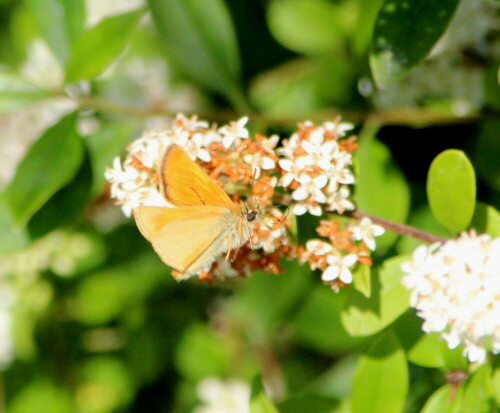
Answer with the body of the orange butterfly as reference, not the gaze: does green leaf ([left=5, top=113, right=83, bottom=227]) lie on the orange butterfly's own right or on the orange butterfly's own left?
on the orange butterfly's own left

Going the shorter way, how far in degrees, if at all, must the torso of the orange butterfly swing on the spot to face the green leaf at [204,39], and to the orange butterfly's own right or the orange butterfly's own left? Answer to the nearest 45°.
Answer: approximately 90° to the orange butterfly's own left

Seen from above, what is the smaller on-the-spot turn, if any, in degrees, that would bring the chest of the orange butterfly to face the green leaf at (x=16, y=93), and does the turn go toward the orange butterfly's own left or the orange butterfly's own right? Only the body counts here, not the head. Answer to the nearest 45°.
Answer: approximately 135° to the orange butterfly's own left

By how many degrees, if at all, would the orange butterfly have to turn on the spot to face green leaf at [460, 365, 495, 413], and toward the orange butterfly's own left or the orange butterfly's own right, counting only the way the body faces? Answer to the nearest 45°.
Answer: approximately 45° to the orange butterfly's own right

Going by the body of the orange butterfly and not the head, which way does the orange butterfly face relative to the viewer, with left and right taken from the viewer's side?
facing to the right of the viewer
